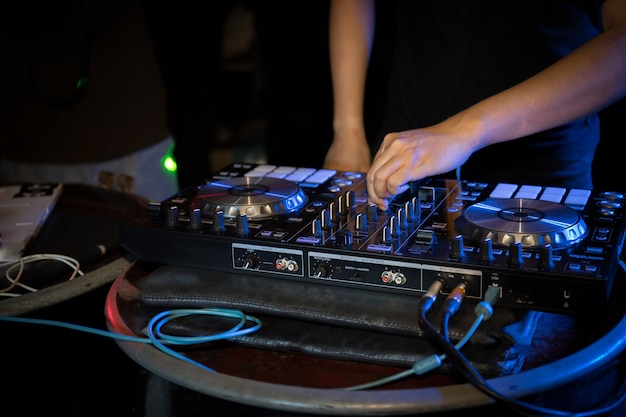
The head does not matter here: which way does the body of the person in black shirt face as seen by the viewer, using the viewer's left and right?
facing the viewer and to the left of the viewer

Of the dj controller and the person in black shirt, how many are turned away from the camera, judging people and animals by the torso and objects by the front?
1

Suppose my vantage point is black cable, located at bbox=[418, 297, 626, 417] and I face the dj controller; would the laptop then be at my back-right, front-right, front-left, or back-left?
front-left

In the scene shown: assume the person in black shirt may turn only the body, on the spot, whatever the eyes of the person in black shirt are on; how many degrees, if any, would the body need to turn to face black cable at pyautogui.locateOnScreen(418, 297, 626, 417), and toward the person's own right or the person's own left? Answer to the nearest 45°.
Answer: approximately 45° to the person's own left

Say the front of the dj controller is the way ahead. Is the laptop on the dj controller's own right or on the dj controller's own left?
on the dj controller's own left

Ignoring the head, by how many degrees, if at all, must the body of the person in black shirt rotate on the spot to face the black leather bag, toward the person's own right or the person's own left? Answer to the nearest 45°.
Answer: approximately 45° to the person's own left

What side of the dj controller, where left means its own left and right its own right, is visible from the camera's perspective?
back

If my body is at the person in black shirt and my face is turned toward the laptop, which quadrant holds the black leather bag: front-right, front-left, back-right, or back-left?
front-left

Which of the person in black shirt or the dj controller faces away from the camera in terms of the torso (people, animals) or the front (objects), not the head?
the dj controller

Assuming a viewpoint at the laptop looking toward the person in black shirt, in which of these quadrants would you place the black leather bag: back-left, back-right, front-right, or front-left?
front-right
